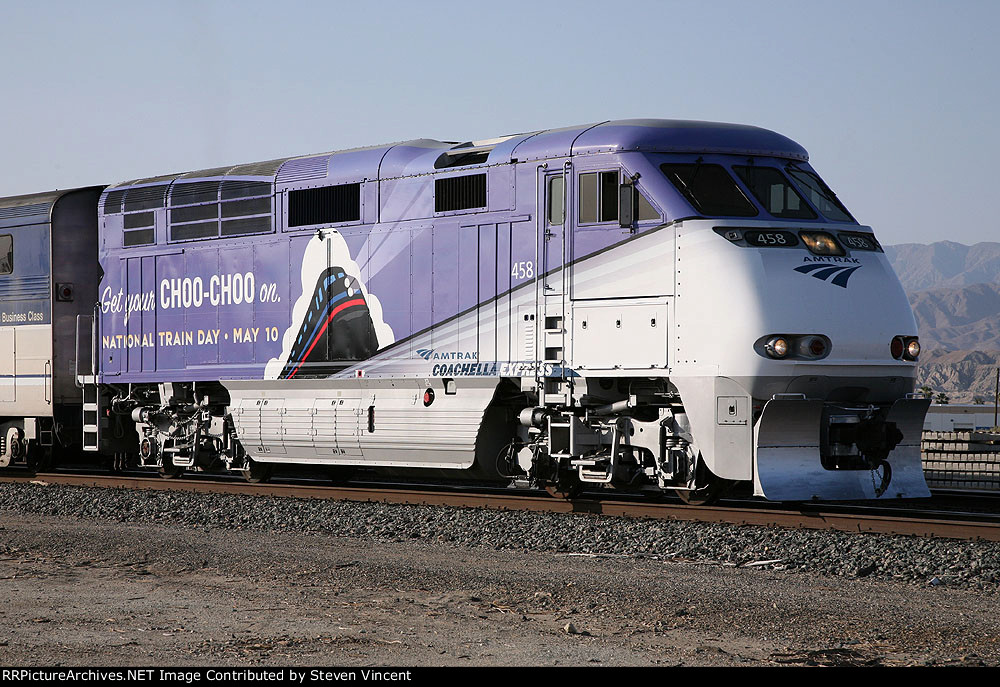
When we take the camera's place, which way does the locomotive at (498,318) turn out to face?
facing the viewer and to the right of the viewer
